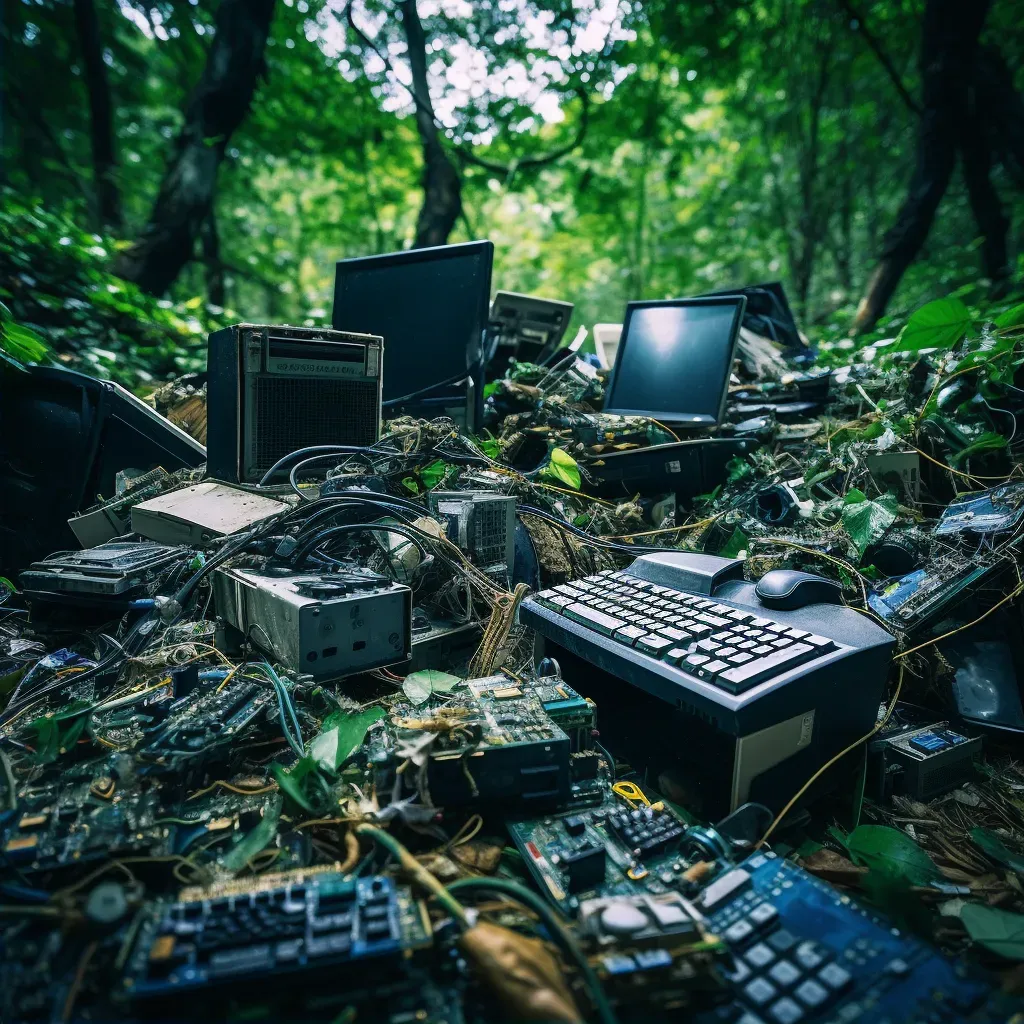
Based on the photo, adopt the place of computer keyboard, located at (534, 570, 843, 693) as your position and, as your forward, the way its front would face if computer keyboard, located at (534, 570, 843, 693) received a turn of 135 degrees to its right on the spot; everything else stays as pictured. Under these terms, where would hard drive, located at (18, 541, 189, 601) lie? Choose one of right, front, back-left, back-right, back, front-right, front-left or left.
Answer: left

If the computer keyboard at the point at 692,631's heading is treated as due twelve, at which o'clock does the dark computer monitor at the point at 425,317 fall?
The dark computer monitor is roughly at 3 o'clock from the computer keyboard.

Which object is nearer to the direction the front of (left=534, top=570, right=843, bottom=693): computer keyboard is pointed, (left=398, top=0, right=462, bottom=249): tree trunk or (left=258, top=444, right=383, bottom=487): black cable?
the black cable

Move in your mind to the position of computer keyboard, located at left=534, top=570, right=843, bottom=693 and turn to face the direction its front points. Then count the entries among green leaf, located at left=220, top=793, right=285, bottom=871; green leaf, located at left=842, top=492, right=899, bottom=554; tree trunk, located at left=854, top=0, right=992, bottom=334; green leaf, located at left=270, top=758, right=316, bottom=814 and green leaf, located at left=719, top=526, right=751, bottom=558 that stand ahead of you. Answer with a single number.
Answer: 2

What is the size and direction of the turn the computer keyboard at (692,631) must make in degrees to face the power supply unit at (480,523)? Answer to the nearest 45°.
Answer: approximately 90° to its right

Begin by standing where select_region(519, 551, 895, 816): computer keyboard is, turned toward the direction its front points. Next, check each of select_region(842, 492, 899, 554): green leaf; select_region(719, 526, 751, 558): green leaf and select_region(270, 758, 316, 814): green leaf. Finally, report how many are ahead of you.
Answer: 1

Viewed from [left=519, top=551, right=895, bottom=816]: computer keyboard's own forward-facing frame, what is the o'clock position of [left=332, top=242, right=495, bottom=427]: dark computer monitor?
The dark computer monitor is roughly at 3 o'clock from the computer keyboard.

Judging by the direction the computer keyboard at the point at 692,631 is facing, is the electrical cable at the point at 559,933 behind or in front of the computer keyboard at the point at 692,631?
in front

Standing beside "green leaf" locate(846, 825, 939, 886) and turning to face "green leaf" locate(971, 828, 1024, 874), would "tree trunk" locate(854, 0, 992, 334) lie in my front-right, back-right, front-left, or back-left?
front-left

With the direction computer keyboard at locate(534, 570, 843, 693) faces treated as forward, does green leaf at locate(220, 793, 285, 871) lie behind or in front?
in front

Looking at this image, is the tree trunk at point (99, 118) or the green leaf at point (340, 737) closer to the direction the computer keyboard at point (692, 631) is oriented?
the green leaf

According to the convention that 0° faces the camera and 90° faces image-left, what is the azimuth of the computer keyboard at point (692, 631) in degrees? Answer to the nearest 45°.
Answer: approximately 45°

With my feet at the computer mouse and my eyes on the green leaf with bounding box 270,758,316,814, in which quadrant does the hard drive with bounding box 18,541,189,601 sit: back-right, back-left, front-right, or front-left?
front-right

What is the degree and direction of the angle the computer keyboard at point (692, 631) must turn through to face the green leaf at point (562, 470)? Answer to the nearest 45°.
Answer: approximately 90° to its right

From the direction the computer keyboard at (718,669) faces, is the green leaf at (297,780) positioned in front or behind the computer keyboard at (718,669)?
in front

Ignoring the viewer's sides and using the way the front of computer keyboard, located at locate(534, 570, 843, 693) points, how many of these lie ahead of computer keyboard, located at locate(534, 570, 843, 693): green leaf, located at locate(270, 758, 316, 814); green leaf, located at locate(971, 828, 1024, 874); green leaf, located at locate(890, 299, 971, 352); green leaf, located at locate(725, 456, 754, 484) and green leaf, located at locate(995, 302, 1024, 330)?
1

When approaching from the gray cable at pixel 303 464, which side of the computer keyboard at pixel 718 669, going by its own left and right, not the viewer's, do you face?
right
